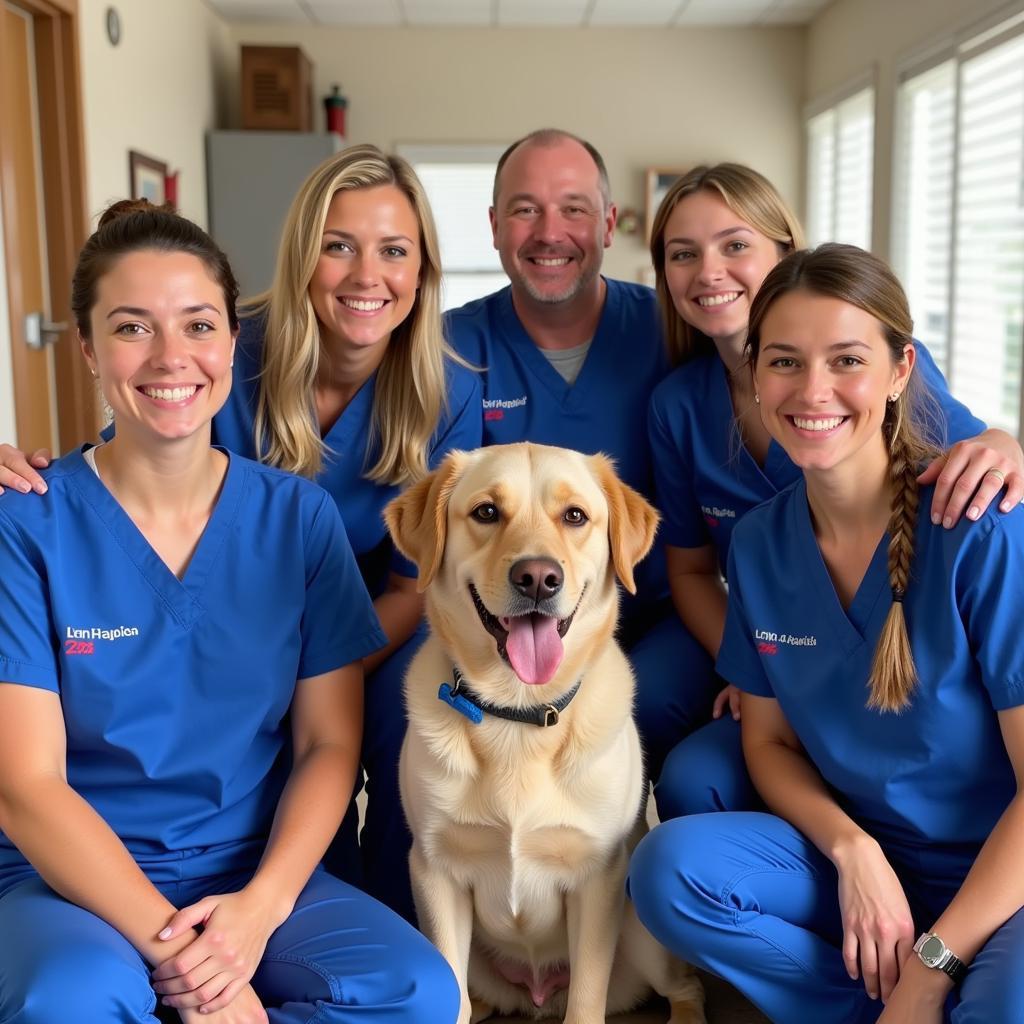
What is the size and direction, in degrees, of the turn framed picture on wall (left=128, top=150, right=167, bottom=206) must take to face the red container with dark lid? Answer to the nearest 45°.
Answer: approximately 90° to its left

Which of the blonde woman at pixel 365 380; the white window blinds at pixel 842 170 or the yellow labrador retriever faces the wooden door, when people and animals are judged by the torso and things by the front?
the white window blinds

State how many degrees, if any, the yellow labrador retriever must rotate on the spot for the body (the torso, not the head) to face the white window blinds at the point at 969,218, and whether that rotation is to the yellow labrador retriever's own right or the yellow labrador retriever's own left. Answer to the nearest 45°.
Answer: approximately 135° to the yellow labrador retriever's own left

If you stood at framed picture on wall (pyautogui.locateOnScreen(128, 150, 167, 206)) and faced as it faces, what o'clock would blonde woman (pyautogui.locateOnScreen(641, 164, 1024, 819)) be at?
The blonde woman is roughly at 1 o'clock from the framed picture on wall.

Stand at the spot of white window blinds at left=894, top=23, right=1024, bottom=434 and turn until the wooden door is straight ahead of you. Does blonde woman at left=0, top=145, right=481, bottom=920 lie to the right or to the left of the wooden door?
left
